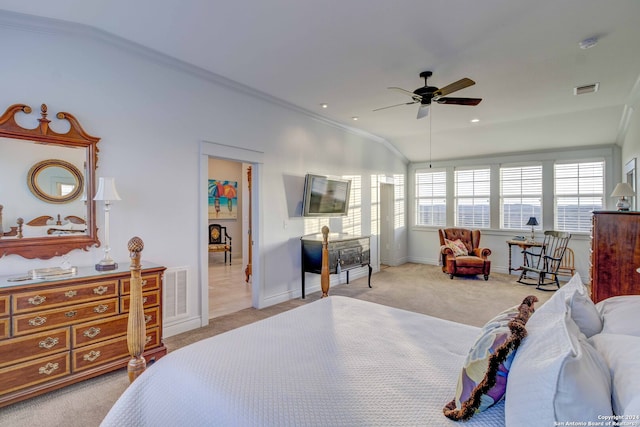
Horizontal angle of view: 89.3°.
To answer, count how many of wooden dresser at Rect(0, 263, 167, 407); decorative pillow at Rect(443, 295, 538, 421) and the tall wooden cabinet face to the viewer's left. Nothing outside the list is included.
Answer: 2

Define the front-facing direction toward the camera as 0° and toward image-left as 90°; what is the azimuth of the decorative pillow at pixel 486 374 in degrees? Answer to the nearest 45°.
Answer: approximately 90°

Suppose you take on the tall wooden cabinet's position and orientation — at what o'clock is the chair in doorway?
The chair in doorway is roughly at 12 o'clock from the tall wooden cabinet.

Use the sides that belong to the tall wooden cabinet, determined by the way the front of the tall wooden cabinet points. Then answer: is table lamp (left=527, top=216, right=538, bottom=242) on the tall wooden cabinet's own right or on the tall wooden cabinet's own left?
on the tall wooden cabinet's own right

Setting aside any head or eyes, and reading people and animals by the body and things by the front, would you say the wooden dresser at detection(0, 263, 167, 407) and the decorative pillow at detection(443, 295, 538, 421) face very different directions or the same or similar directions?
very different directions

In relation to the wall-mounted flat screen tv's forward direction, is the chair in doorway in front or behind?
behind

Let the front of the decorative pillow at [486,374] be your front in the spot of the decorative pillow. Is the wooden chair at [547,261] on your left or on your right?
on your right

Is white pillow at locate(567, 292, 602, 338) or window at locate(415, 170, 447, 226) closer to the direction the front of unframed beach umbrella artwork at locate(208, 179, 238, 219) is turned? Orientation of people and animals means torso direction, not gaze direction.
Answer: the white pillow

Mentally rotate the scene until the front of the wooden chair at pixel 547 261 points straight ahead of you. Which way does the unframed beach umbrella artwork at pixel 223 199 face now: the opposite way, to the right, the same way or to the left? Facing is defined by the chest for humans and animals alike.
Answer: to the left

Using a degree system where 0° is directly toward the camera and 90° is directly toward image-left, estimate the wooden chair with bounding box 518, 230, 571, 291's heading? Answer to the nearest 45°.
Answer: approximately 45°

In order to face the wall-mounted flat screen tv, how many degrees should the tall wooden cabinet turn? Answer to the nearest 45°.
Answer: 0° — it already faces it

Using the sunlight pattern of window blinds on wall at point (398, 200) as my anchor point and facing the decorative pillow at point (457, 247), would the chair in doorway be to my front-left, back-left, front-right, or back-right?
back-right

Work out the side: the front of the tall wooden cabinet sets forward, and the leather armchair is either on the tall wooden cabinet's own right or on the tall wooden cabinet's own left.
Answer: on the tall wooden cabinet's own right

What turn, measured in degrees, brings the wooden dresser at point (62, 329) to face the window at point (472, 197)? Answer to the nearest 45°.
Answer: approximately 45° to its left

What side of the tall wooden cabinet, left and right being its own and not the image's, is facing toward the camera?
left
